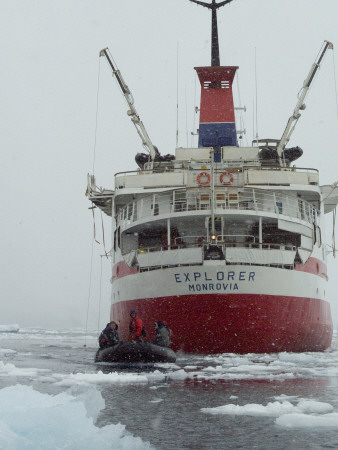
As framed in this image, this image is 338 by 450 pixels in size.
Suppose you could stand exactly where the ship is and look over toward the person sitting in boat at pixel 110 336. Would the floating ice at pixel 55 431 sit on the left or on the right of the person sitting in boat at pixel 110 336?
left

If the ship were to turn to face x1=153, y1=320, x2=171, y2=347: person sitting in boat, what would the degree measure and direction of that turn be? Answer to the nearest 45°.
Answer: approximately 135° to its left

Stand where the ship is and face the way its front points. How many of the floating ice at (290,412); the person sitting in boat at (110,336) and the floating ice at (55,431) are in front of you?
0

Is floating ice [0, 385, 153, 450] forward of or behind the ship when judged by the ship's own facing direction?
behind

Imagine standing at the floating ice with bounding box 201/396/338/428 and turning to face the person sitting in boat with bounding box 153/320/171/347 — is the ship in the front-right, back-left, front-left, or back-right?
front-right

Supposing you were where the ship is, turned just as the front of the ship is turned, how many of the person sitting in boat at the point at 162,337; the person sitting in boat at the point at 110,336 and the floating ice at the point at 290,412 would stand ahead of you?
0

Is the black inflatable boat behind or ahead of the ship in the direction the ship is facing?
behind

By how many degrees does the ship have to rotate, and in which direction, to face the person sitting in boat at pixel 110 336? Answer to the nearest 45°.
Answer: approximately 135° to its left

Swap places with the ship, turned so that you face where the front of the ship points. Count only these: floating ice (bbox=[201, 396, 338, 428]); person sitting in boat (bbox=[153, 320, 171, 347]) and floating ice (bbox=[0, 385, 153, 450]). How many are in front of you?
0

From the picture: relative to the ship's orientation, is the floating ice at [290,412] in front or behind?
behind

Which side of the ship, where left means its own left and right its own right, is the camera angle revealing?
back
